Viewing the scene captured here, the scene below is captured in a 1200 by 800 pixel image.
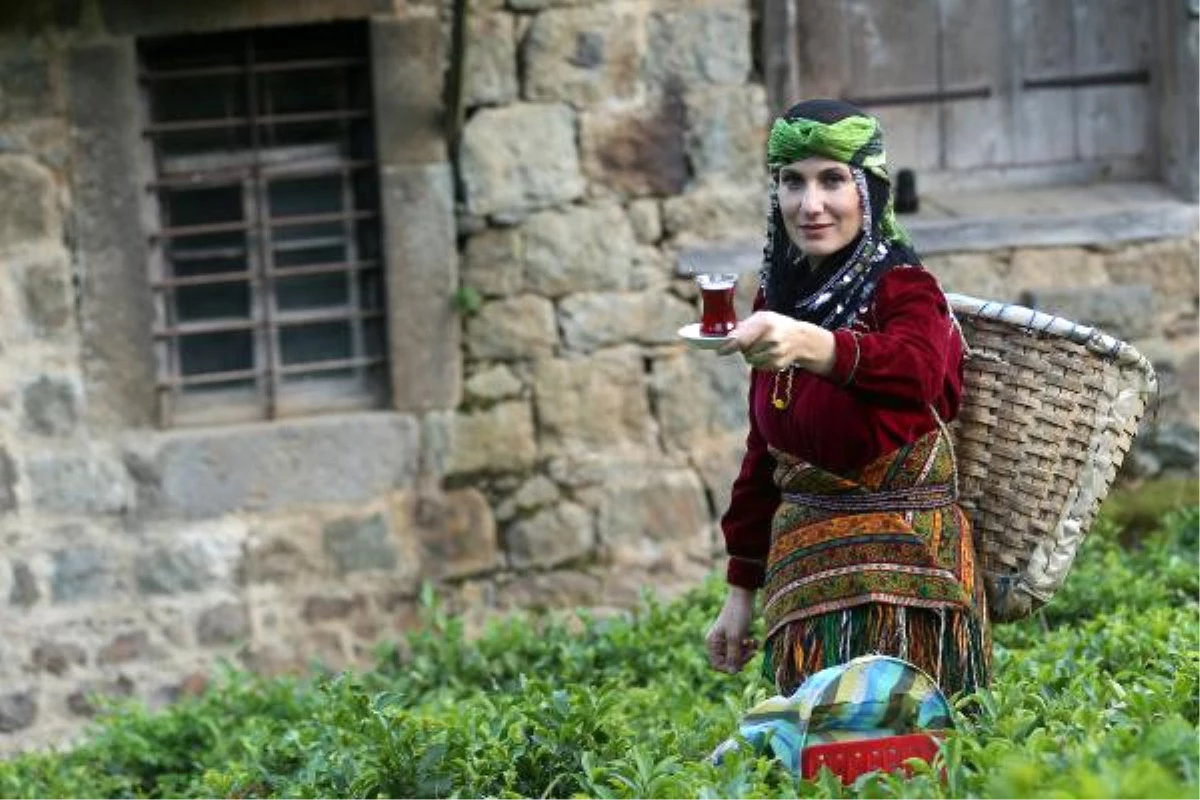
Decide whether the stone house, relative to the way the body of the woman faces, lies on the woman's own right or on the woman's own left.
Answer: on the woman's own right

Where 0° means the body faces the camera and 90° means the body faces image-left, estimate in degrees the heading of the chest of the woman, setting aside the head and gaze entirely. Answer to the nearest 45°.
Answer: approximately 45°
